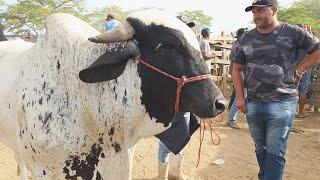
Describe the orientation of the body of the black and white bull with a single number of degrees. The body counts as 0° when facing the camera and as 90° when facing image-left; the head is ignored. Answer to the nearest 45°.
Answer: approximately 270°

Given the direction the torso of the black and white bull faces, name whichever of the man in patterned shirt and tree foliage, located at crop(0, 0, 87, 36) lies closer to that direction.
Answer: the man in patterned shirt

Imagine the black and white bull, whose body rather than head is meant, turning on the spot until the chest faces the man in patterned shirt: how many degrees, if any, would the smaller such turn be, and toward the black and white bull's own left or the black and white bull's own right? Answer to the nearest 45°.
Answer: approximately 45° to the black and white bull's own left

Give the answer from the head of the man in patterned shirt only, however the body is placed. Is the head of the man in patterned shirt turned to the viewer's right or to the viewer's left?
to the viewer's left

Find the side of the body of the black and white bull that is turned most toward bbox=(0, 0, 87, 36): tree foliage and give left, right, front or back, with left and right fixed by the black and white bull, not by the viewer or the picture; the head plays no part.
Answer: left
